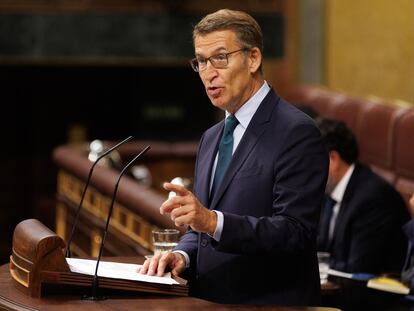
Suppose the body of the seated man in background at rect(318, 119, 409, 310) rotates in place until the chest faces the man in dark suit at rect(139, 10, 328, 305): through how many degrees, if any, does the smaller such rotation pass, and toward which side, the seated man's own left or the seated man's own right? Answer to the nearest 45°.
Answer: approximately 45° to the seated man's own left

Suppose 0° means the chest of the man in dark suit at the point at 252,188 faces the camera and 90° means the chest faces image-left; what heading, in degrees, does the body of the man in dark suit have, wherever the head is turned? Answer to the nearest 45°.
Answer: approximately 45°

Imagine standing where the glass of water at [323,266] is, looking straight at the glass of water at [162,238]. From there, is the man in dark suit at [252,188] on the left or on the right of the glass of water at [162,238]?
left

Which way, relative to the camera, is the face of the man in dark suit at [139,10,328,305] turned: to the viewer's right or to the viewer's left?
to the viewer's left

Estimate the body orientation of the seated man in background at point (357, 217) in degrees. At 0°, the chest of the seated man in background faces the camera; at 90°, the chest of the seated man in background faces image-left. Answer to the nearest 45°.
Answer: approximately 45°

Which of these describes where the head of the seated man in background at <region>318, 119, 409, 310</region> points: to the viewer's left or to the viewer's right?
to the viewer's left
